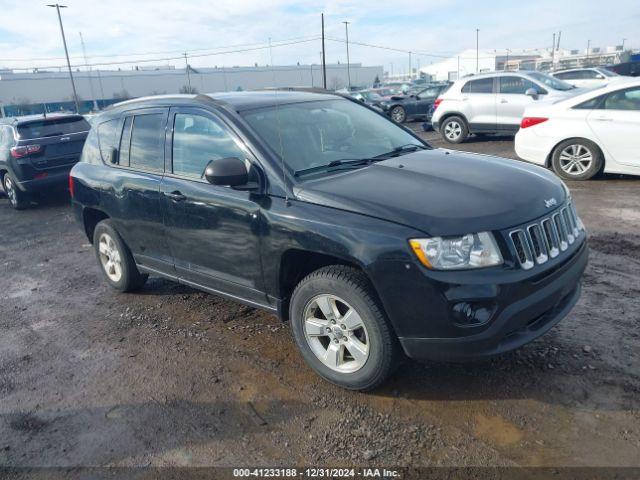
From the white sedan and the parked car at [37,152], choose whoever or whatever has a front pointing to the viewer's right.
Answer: the white sedan

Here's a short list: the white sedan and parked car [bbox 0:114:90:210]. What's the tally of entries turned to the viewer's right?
1

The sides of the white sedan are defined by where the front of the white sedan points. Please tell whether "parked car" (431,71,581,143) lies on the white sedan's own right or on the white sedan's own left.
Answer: on the white sedan's own left

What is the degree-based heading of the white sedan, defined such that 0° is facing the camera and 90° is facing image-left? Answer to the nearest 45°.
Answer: approximately 270°

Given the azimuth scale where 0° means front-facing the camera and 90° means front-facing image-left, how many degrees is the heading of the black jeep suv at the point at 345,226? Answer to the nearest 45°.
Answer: approximately 315°

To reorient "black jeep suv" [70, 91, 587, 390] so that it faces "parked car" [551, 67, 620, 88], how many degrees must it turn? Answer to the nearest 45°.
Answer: approximately 90° to its left

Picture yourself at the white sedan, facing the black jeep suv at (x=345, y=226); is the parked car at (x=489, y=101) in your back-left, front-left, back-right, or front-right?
back-right

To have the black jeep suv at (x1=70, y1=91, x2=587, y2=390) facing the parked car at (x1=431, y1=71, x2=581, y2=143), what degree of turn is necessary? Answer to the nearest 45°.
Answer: approximately 135° to its left

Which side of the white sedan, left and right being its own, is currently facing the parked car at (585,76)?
left

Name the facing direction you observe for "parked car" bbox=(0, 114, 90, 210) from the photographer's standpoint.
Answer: facing away from the viewer and to the left of the viewer

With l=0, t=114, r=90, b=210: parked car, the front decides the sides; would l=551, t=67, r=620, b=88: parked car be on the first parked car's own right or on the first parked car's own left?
on the first parked car's own right
